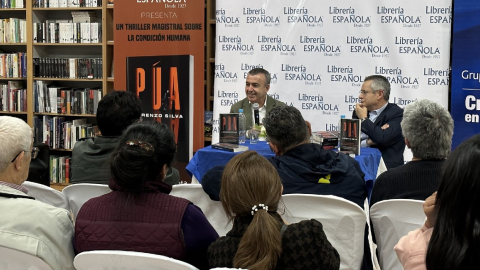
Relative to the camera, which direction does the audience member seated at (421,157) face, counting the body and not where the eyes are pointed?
away from the camera

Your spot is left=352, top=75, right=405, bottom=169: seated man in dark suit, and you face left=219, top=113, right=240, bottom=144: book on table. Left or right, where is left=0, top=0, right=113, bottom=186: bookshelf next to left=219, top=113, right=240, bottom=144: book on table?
right

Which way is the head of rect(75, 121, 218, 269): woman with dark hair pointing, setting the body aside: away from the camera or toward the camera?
away from the camera

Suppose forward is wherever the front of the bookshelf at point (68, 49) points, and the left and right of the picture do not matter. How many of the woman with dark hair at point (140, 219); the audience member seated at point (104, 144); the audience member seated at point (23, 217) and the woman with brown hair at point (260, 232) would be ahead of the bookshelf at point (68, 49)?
4

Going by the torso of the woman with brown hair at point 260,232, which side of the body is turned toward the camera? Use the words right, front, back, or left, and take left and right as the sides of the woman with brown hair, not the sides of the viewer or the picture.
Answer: back

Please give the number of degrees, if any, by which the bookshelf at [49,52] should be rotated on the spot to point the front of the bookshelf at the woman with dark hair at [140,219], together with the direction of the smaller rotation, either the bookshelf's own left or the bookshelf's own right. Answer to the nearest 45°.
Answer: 0° — it already faces them

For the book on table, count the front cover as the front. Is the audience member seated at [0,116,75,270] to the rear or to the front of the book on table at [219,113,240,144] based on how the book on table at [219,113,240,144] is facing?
to the front

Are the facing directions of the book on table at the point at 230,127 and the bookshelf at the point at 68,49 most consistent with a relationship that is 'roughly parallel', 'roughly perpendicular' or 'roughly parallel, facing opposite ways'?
roughly parallel

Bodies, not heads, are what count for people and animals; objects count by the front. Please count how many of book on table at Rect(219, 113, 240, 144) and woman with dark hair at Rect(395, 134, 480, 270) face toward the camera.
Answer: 1

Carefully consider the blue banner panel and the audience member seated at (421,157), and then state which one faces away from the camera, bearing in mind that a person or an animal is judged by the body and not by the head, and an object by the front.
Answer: the audience member seated

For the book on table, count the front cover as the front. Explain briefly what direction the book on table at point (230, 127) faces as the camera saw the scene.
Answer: facing the viewer

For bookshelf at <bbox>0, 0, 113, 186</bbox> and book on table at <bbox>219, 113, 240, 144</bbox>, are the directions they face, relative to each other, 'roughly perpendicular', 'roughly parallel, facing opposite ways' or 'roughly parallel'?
roughly parallel

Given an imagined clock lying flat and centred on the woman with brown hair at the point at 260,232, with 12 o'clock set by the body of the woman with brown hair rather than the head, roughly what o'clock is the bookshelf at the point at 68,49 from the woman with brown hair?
The bookshelf is roughly at 11 o'clock from the woman with brown hair.

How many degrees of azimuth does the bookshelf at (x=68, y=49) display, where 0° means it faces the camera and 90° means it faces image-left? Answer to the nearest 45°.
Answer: approximately 0°

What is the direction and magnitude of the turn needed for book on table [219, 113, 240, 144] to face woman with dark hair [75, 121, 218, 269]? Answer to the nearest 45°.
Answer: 0° — it already faces them

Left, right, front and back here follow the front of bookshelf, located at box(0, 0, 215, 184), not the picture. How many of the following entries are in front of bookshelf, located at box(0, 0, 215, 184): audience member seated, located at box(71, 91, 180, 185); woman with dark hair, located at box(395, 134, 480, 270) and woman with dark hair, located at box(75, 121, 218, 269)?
3
